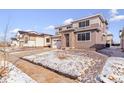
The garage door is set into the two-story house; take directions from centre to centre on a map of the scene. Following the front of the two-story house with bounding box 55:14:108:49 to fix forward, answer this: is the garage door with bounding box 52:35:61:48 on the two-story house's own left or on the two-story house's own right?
on the two-story house's own right

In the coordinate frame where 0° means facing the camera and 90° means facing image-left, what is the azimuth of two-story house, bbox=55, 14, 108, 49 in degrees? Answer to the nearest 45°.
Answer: approximately 45°
